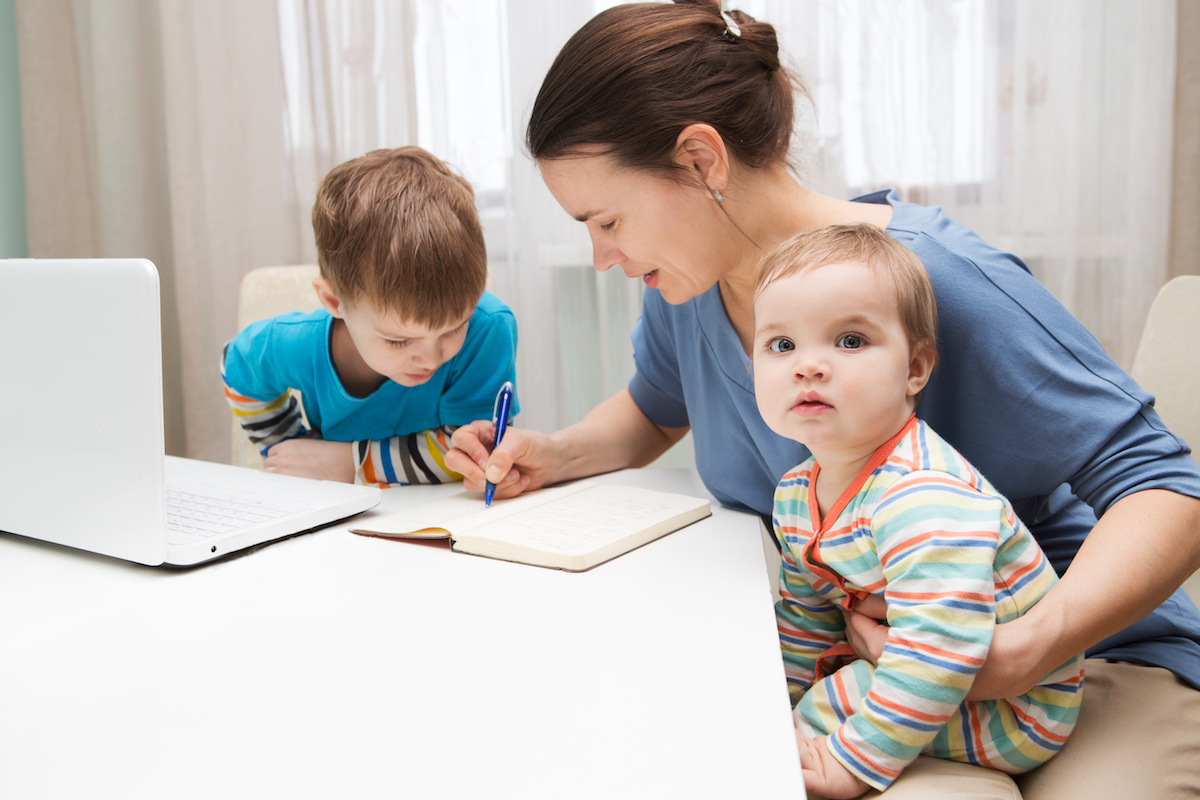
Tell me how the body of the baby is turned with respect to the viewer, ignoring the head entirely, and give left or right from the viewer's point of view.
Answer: facing the viewer and to the left of the viewer

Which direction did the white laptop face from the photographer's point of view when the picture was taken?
facing away from the viewer and to the right of the viewer

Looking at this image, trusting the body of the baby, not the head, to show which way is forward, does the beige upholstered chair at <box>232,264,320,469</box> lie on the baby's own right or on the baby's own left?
on the baby's own right

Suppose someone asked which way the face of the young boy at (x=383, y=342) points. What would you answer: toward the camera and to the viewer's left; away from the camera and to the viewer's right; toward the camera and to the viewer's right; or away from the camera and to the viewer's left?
toward the camera and to the viewer's right
